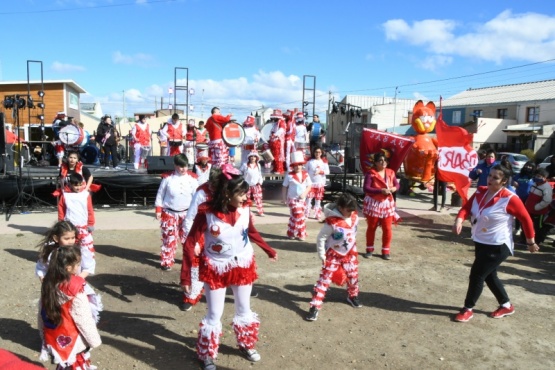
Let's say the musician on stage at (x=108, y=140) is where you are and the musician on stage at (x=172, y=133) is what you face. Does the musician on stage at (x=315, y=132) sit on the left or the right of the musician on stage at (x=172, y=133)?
left

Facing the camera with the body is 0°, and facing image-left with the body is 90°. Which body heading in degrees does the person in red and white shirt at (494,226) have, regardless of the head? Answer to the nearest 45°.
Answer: approximately 45°

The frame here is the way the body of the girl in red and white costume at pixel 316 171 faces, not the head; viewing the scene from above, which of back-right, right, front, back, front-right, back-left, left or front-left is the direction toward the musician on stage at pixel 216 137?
back-right

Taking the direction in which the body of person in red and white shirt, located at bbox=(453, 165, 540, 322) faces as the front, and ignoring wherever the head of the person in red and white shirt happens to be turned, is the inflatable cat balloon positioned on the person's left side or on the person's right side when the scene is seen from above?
on the person's right side

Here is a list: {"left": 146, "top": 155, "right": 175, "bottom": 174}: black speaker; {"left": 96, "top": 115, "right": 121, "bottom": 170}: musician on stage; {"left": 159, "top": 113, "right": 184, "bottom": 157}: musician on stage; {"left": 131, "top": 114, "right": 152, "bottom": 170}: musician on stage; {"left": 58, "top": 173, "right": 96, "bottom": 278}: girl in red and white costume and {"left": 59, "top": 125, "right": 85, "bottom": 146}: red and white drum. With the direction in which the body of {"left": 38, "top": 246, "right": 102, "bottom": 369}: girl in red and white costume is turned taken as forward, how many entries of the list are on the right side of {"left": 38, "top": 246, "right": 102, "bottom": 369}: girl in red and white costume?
0

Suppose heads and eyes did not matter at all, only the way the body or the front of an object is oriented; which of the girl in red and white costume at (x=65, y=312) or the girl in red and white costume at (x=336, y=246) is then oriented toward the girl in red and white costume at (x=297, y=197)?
the girl in red and white costume at (x=65, y=312)

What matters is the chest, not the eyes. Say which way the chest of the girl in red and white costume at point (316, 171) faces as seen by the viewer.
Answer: toward the camera

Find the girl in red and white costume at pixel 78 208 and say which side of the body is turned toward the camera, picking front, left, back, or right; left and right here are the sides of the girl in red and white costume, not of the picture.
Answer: front

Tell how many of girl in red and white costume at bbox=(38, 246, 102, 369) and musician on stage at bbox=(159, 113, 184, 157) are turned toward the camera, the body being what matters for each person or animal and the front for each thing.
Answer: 1

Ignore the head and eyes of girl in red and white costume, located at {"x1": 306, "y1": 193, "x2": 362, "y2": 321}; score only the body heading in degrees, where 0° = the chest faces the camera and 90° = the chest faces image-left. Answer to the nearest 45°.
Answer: approximately 315°

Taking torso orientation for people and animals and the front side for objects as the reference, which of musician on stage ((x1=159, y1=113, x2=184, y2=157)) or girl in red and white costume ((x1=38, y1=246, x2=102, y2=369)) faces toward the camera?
the musician on stage

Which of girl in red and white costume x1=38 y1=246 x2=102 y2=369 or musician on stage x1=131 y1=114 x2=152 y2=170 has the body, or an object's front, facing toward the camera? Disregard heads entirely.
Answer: the musician on stage

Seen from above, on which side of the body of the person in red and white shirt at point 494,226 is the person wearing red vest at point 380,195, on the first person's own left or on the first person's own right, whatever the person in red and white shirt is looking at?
on the first person's own right

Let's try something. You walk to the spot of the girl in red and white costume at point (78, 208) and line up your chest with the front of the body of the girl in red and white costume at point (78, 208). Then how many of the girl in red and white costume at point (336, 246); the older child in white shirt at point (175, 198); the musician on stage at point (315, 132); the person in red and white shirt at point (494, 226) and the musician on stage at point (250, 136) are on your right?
0

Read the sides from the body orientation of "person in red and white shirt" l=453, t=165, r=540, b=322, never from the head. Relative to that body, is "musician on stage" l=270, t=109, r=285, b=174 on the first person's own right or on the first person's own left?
on the first person's own right

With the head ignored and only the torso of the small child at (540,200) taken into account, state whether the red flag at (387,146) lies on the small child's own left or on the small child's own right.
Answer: on the small child's own right

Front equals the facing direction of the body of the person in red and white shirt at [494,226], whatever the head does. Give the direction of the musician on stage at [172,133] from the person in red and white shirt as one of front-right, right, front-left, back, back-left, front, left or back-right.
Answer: right

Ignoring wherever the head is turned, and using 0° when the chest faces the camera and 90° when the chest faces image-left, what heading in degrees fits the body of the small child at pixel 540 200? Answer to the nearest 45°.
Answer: approximately 45°

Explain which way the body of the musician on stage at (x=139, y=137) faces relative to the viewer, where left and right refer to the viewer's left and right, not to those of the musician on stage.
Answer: facing the viewer

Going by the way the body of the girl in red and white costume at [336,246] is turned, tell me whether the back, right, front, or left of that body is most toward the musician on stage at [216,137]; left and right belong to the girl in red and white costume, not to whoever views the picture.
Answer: back
